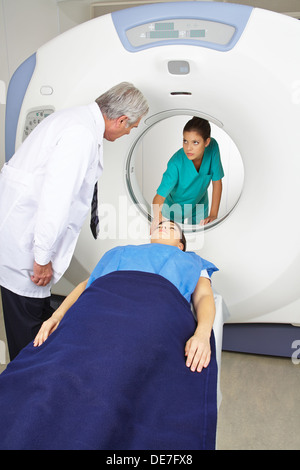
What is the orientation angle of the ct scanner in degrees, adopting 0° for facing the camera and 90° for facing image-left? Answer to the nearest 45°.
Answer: approximately 0°

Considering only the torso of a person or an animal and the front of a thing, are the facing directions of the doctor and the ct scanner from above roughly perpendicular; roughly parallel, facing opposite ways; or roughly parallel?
roughly perpendicular

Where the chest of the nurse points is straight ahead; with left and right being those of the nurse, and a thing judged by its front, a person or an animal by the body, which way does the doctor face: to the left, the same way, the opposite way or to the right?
to the left

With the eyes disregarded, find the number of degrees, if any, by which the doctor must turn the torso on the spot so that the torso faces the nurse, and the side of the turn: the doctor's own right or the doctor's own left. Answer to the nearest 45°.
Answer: approximately 45° to the doctor's own left

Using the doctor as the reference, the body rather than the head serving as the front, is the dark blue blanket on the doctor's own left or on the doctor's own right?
on the doctor's own right

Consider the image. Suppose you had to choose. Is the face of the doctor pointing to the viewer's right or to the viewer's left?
to the viewer's right

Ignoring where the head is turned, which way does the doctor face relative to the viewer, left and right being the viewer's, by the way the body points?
facing to the right of the viewer
